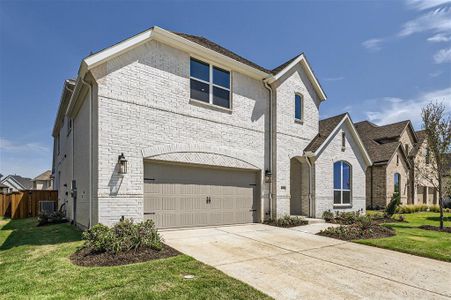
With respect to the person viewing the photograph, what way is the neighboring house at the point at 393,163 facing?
facing the viewer and to the right of the viewer

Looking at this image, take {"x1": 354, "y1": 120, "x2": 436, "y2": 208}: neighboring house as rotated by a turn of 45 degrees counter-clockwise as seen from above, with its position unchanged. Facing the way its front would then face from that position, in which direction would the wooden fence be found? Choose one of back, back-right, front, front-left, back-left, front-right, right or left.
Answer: back-right

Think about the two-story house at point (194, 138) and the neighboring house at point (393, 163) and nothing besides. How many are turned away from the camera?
0
